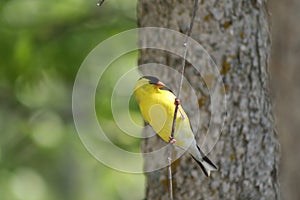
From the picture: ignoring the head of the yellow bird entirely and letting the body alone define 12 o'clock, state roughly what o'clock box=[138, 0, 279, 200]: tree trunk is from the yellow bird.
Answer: The tree trunk is roughly at 5 o'clock from the yellow bird.

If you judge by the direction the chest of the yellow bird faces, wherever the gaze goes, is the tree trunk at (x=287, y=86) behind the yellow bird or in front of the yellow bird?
behind

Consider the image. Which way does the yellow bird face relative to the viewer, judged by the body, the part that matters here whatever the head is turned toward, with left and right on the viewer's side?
facing the viewer and to the left of the viewer

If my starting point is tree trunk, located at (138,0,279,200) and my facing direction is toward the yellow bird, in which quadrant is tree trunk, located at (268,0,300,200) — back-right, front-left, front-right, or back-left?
back-left
